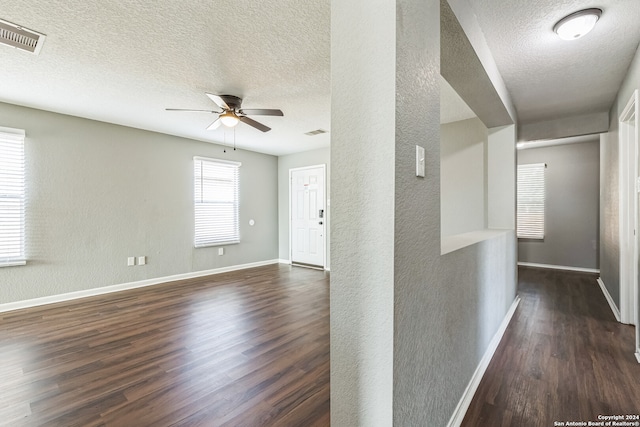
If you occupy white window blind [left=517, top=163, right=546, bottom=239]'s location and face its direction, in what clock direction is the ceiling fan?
The ceiling fan is roughly at 1 o'clock from the white window blind.

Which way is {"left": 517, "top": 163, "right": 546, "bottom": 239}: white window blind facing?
toward the camera

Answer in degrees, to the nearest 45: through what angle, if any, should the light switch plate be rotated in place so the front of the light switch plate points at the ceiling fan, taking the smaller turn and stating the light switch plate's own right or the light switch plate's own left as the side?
approximately 180°

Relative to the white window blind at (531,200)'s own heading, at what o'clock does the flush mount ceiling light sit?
The flush mount ceiling light is roughly at 12 o'clock from the white window blind.

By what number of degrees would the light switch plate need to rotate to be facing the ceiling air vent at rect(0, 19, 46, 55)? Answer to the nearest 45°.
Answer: approximately 135° to its right

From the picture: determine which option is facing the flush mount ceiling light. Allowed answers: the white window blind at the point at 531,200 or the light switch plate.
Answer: the white window blind

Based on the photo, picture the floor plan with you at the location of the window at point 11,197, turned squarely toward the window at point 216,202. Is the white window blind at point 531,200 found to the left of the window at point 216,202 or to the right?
right

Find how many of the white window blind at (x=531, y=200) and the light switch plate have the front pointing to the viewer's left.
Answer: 0

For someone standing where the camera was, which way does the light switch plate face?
facing the viewer and to the right of the viewer

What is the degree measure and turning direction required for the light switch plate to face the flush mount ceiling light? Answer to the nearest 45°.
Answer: approximately 90° to its left

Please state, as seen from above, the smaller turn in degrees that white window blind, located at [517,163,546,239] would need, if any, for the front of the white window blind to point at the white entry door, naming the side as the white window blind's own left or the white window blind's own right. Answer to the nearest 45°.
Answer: approximately 45° to the white window blind's own right

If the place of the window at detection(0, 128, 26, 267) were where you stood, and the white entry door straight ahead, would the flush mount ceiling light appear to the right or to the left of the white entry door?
right

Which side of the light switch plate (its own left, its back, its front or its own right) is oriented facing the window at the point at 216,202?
back
